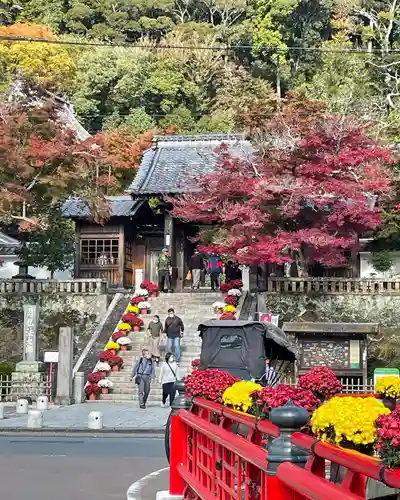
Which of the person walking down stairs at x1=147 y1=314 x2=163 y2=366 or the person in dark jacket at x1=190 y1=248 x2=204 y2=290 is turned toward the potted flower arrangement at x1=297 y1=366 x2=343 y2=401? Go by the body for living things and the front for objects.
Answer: the person walking down stairs

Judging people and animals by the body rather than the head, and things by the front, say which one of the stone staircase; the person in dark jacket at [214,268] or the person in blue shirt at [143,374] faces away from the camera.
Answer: the person in dark jacket at [214,268]

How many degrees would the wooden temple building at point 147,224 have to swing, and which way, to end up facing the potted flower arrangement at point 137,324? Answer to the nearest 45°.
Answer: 0° — it already faces it

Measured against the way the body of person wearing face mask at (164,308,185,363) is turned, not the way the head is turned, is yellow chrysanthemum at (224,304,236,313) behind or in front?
behind

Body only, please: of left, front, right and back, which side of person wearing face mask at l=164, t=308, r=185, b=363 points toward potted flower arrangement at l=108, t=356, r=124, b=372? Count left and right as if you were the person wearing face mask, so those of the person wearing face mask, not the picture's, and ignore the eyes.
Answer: right

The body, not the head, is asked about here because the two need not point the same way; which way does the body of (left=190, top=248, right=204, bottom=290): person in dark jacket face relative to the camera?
away from the camera

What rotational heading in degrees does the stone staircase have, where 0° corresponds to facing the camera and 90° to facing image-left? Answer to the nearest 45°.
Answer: approximately 0°

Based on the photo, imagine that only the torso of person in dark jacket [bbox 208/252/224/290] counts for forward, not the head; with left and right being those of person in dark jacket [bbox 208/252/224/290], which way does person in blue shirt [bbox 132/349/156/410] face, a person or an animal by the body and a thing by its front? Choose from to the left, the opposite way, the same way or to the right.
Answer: the opposite way

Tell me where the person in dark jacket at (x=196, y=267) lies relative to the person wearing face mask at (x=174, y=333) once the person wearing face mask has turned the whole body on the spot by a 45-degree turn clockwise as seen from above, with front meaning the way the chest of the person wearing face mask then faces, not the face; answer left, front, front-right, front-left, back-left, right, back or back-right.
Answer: back-right

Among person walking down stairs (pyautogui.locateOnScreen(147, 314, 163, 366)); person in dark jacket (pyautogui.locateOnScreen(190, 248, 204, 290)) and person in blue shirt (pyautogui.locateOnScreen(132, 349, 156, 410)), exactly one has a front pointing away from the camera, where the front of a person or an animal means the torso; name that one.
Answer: person in dark jacket (pyautogui.locateOnScreen(190, 248, 204, 290))

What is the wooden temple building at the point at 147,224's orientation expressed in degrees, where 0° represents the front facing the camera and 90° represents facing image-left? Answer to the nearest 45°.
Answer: approximately 0°

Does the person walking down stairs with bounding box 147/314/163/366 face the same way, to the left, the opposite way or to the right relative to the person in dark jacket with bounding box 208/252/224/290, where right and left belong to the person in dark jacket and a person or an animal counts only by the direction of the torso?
the opposite way
